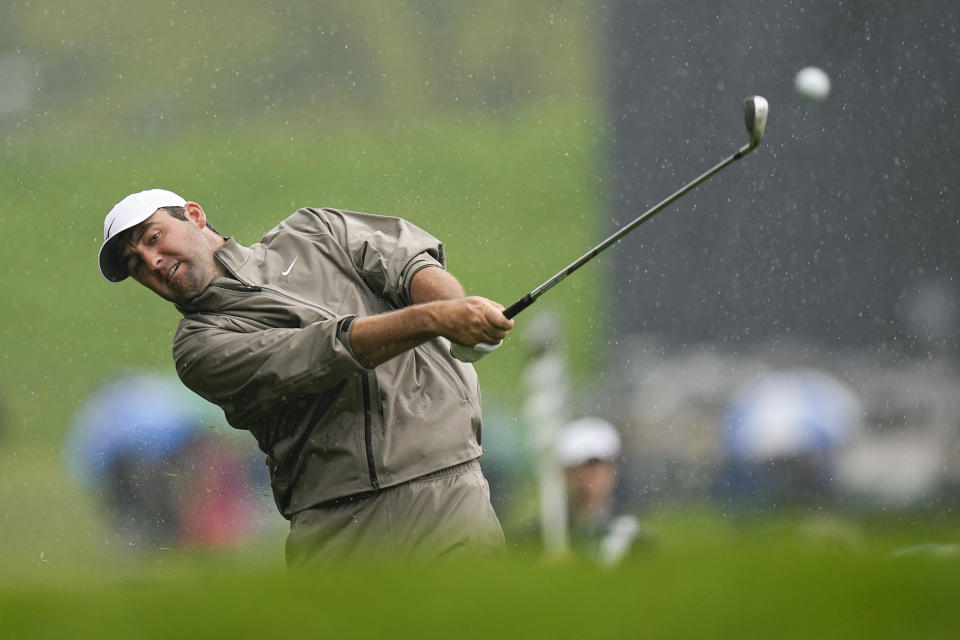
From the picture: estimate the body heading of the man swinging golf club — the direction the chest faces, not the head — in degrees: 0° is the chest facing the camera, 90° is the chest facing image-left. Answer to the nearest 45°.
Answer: approximately 0°

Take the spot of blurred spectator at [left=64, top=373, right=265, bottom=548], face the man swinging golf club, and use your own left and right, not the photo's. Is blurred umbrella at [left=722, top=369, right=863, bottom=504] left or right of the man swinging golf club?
left

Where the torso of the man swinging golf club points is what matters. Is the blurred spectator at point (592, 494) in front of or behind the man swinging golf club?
behind

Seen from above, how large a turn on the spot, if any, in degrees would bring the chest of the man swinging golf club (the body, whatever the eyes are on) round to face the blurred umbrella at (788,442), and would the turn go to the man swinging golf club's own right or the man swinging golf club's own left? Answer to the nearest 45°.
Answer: approximately 135° to the man swinging golf club's own left

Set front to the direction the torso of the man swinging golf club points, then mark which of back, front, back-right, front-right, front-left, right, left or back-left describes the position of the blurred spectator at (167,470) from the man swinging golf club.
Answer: back

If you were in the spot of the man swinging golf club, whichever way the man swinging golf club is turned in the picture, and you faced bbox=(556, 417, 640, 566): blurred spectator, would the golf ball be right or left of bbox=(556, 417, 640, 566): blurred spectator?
right
